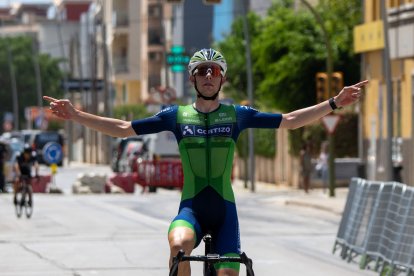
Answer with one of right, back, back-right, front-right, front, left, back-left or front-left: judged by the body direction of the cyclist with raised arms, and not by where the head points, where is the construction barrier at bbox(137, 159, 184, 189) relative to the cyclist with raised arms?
back

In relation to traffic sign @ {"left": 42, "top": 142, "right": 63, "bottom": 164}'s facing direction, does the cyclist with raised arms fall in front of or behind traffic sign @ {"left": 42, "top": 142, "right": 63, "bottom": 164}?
in front

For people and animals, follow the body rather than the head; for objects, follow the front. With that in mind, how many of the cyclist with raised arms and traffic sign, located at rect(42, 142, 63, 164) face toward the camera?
2

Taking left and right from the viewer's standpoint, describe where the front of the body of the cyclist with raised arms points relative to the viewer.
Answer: facing the viewer

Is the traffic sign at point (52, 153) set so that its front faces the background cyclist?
yes

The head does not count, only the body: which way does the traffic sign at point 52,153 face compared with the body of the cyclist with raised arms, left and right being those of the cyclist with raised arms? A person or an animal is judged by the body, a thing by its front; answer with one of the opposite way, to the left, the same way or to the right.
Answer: the same way

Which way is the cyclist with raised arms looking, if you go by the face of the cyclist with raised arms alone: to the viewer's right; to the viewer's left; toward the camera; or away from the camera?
toward the camera

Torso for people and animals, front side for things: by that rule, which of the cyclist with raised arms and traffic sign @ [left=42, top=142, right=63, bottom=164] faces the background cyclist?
the traffic sign
